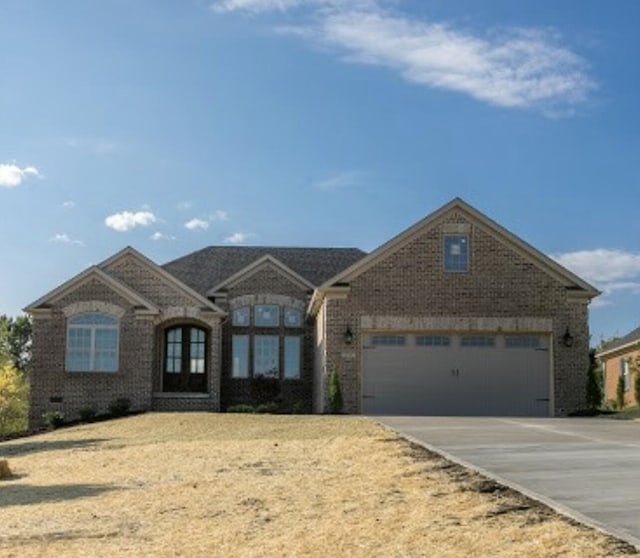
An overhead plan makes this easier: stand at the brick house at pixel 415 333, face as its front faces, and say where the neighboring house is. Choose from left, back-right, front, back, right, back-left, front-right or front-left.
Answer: back-left

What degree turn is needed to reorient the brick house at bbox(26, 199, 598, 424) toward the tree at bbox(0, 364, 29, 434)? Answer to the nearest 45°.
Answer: approximately 135° to its right

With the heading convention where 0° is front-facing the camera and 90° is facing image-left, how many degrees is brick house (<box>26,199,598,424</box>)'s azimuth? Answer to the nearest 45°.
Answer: approximately 0°

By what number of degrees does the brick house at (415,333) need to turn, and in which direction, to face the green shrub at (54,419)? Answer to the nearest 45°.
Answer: approximately 90° to its right
